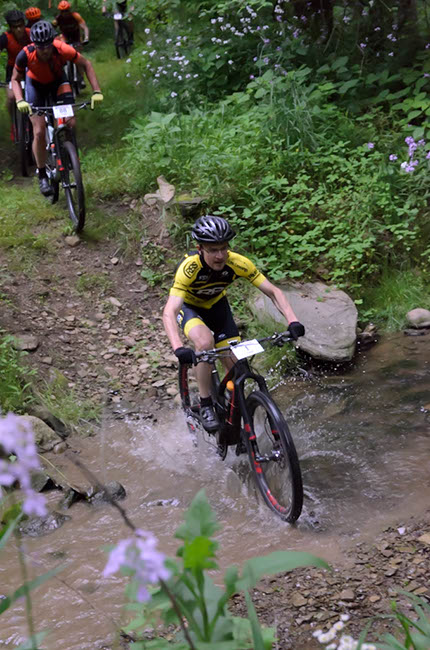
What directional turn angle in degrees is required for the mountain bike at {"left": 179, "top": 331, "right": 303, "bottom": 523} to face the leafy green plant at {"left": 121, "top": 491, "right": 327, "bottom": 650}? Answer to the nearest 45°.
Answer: approximately 45° to its right

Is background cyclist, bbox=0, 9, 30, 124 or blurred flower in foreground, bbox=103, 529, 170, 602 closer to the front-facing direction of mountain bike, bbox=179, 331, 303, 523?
the blurred flower in foreground

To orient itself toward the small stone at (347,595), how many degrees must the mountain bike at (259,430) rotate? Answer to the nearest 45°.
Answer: approximately 45° to its right

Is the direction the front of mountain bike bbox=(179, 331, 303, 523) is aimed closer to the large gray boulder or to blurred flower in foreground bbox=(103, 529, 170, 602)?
the blurred flower in foreground

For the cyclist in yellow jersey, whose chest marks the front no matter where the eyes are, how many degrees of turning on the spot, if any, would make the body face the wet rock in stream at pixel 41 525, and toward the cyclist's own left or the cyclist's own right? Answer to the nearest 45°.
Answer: approximately 90° to the cyclist's own right

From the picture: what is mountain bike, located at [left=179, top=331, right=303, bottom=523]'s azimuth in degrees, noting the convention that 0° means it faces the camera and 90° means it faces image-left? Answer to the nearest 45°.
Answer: approximately 315°

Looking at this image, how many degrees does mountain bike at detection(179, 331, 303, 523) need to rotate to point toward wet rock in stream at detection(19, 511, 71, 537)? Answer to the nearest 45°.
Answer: approximately 135° to its right

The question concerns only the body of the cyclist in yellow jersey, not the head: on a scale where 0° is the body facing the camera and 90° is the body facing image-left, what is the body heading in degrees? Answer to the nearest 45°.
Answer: approximately 315°
